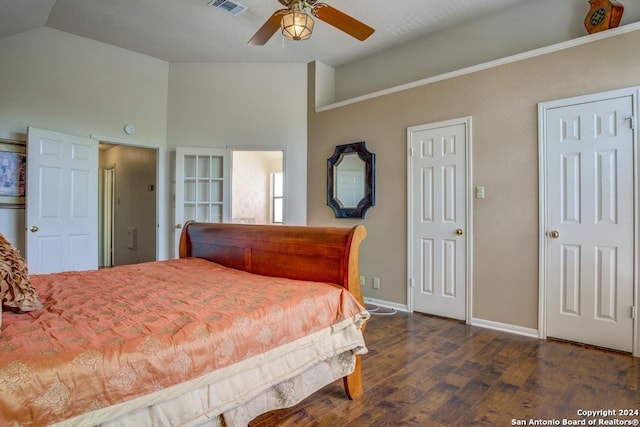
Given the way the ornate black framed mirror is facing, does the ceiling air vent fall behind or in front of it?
in front

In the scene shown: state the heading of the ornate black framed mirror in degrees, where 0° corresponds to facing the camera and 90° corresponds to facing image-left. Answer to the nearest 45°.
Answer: approximately 45°

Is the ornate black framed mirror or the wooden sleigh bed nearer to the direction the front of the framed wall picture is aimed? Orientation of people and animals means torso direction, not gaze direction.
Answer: the wooden sleigh bed

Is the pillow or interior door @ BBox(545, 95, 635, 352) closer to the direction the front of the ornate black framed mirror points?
the pillow

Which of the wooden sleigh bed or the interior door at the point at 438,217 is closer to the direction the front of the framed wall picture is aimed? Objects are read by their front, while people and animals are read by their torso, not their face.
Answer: the wooden sleigh bed

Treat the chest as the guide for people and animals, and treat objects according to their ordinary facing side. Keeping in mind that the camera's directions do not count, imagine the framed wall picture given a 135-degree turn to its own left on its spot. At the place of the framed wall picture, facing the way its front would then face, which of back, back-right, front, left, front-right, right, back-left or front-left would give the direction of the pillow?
back-right

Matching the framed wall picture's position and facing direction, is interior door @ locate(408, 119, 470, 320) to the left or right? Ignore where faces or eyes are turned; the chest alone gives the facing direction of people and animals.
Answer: on its left

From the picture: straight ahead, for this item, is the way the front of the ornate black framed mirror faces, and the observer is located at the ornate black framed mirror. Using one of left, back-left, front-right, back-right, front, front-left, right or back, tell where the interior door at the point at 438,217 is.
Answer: left

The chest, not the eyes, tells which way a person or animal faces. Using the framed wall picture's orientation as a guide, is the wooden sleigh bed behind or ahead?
ahead

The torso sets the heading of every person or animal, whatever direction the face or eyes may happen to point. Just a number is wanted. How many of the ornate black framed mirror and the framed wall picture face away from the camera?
0

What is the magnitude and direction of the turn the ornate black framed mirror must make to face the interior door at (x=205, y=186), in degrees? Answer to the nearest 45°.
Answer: approximately 45° to its right

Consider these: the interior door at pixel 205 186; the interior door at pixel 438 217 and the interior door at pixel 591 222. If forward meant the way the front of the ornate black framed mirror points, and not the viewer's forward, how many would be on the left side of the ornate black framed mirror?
2
